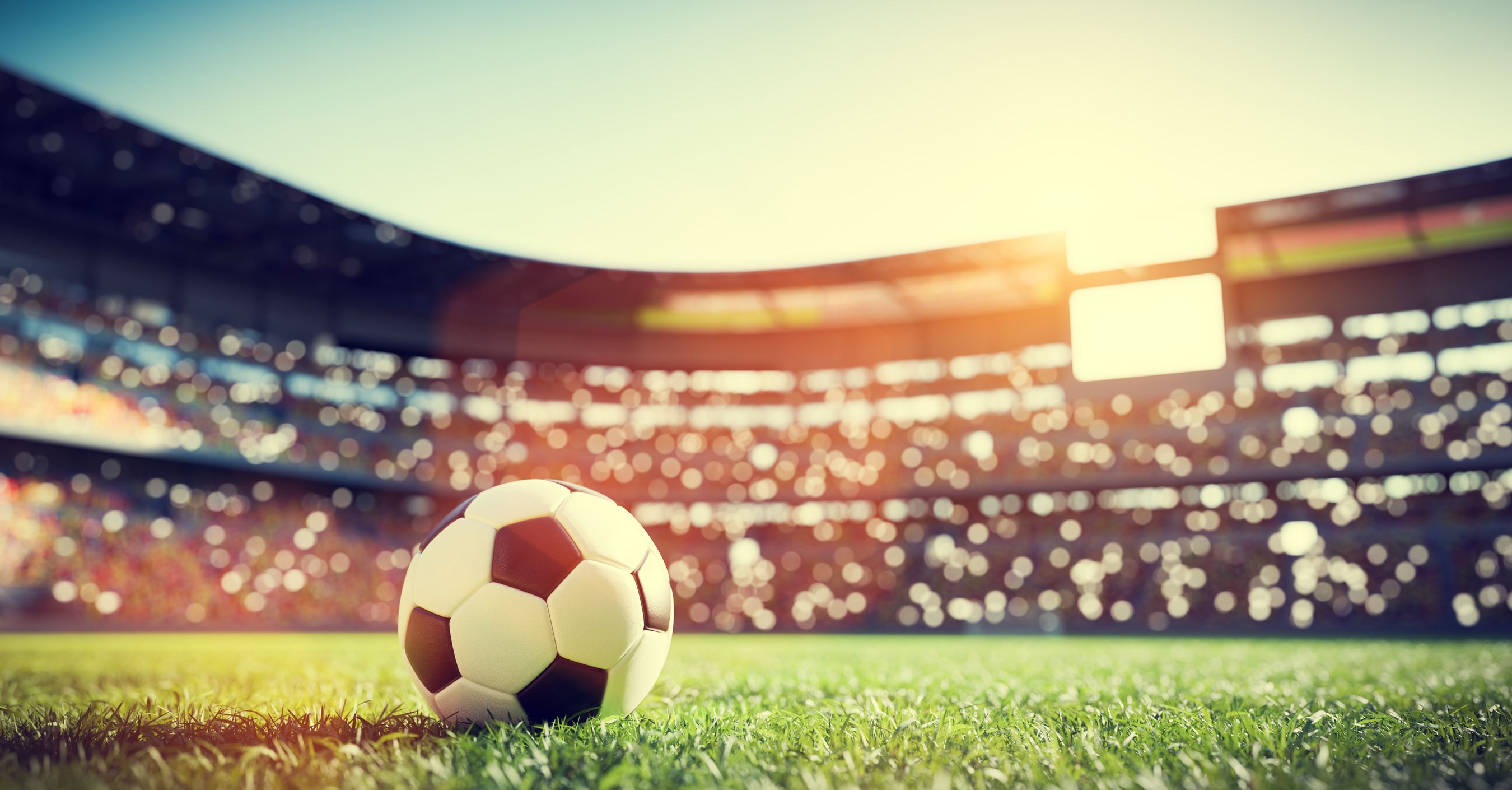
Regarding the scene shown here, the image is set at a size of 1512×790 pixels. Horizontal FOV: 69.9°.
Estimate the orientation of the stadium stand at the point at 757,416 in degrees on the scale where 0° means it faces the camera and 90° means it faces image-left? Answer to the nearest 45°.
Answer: approximately 0°
